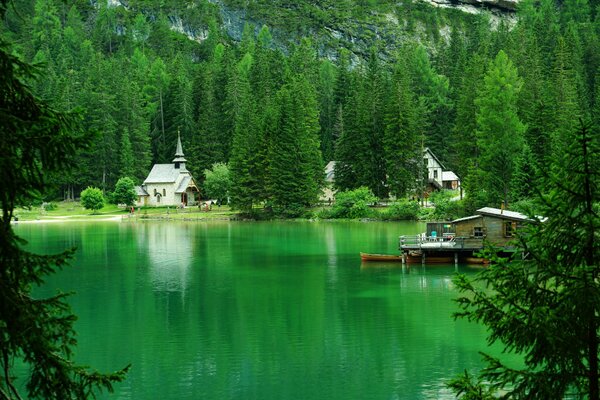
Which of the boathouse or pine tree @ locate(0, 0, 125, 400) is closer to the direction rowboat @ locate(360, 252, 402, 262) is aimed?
the pine tree

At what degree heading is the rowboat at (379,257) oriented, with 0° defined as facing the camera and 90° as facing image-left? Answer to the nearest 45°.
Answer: approximately 90°

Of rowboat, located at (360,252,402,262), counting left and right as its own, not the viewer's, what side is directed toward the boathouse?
back

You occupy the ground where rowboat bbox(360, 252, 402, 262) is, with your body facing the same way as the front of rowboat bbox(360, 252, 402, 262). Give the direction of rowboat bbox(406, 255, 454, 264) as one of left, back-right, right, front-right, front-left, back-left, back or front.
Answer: back

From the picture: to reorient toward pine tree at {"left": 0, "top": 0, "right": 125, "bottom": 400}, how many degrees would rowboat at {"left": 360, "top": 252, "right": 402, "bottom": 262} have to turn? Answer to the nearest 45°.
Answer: approximately 90° to its left

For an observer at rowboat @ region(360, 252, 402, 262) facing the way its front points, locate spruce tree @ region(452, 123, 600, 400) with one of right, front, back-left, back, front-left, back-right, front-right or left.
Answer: left

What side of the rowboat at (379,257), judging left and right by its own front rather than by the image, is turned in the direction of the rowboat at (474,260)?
back

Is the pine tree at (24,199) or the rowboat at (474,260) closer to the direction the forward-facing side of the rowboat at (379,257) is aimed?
the pine tree
